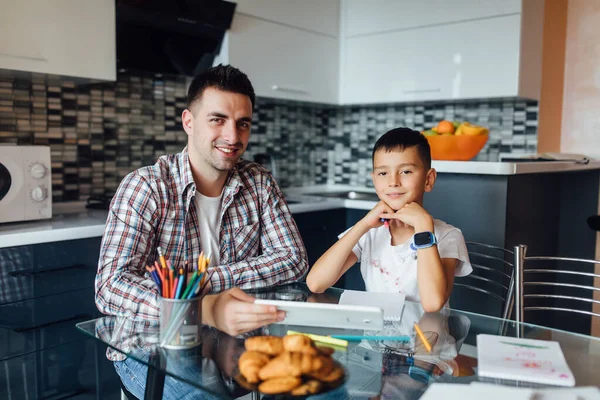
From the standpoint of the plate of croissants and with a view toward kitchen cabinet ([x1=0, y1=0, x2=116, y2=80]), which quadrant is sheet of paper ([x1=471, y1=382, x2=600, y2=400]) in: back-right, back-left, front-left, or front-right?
back-right

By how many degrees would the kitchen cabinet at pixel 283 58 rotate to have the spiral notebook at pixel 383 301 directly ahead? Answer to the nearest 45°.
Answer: approximately 45° to its right

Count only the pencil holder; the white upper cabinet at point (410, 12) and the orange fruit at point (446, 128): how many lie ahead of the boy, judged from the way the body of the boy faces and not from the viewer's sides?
1

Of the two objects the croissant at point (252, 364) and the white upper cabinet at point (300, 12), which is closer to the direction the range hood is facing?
the croissant

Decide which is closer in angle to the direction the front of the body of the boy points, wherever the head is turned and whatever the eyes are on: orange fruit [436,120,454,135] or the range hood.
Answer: the range hood

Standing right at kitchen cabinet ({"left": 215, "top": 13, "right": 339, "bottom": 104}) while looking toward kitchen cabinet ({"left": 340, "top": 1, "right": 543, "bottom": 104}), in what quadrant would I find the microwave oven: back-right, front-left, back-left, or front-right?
back-right

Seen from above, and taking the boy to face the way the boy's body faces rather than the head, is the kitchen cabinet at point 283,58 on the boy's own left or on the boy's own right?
on the boy's own right

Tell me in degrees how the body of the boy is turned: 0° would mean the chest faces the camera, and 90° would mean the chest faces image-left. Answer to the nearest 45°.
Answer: approximately 45°

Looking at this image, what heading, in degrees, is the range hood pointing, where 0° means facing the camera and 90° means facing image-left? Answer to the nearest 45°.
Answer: approximately 315°

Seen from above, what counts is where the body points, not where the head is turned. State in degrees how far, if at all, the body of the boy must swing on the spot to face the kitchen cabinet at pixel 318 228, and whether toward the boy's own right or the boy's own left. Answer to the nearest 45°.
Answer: approximately 135° to the boy's own right
